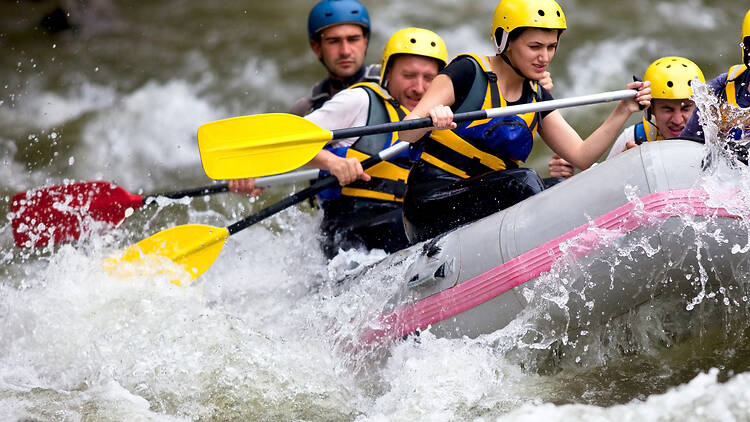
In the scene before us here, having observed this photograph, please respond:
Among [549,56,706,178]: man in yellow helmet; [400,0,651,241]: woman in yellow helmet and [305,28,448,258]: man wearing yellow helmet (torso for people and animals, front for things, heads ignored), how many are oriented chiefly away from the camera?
0

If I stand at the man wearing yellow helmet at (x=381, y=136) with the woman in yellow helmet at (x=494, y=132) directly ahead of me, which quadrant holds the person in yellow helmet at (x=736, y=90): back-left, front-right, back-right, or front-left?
front-left

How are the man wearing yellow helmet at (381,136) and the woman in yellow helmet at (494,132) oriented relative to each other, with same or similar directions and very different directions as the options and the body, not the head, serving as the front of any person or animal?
same or similar directions

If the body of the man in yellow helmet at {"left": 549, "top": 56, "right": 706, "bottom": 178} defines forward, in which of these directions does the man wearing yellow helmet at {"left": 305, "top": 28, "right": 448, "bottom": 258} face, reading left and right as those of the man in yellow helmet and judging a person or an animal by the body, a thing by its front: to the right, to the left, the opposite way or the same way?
the same way

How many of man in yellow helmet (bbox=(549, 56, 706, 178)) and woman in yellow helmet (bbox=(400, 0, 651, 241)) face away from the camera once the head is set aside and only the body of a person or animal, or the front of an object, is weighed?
0
